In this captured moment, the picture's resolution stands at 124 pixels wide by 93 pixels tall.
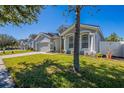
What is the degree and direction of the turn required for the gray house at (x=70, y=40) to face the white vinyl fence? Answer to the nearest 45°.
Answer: approximately 90° to its left

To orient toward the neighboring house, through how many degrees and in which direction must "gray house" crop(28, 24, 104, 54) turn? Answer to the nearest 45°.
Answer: approximately 90° to its right
